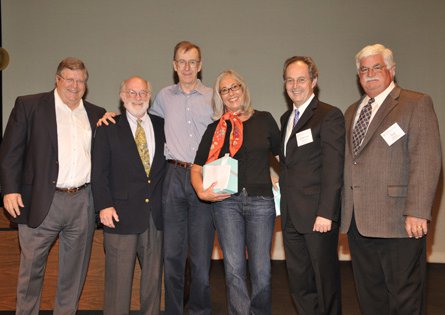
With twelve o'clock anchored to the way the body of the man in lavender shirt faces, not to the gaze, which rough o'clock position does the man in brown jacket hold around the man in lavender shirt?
The man in brown jacket is roughly at 10 o'clock from the man in lavender shirt.

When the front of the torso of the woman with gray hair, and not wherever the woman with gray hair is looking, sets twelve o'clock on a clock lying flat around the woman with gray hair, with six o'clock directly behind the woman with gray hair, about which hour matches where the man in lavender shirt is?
The man in lavender shirt is roughly at 4 o'clock from the woman with gray hair.

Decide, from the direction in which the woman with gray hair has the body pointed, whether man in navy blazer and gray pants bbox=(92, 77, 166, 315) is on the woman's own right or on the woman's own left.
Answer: on the woman's own right

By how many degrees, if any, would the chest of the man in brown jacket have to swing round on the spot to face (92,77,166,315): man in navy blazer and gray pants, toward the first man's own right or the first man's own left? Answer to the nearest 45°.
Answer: approximately 45° to the first man's own right

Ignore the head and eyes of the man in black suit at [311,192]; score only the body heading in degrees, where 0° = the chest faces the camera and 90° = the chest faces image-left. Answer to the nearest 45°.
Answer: approximately 45°

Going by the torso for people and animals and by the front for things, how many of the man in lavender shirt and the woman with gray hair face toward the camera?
2

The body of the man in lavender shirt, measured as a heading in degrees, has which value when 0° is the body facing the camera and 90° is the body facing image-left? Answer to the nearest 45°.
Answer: approximately 0°

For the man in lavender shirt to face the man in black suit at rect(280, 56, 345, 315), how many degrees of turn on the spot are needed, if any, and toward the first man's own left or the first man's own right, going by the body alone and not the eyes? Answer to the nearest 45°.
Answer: approximately 45° to the first man's own left
